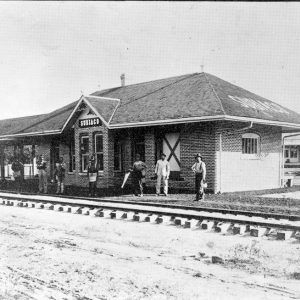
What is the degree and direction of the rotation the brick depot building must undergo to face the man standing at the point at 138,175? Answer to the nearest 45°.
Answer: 0° — it already faces them

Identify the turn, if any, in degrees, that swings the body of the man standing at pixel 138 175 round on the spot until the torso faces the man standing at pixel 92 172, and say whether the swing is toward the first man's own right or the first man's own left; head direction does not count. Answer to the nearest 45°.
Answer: approximately 90° to the first man's own right

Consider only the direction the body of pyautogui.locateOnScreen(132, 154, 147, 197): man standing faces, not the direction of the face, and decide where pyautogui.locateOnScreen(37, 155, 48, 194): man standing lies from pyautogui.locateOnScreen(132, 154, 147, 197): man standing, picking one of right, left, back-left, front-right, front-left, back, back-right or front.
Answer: back-right

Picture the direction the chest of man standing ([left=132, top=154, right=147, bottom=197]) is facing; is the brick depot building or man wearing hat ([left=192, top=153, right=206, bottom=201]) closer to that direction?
the man wearing hat

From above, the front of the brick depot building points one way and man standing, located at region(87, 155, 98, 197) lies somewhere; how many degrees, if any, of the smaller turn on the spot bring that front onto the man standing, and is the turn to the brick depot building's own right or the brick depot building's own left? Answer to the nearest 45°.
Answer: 0° — it already faces them

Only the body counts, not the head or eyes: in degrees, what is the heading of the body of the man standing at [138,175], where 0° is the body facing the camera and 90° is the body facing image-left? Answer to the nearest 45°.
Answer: approximately 0°

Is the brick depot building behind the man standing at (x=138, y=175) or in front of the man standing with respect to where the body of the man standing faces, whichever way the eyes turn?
behind

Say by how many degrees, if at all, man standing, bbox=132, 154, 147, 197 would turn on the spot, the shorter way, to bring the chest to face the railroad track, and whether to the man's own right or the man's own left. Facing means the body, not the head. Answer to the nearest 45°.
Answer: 0° — they already face it

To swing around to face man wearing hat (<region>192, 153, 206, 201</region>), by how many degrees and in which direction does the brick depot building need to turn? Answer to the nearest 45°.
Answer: approximately 45° to its left
